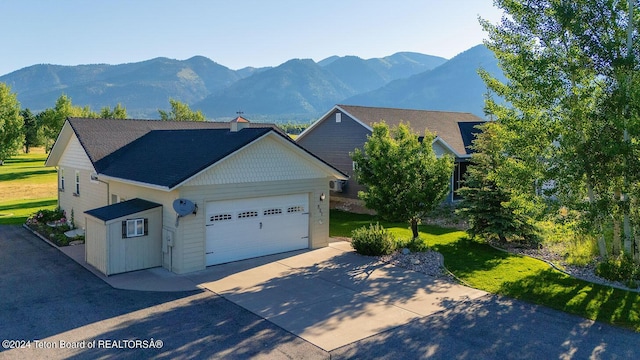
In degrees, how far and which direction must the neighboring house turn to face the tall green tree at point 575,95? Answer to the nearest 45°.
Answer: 0° — it already faces it

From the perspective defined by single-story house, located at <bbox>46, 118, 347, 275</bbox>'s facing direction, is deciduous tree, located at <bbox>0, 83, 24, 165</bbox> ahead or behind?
behind

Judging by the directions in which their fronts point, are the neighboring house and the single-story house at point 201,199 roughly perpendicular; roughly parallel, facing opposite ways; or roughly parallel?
roughly parallel

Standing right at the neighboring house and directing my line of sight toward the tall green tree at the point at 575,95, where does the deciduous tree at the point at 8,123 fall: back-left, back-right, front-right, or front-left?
back-right

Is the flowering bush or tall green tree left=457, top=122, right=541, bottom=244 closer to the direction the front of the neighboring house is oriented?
the tall green tree

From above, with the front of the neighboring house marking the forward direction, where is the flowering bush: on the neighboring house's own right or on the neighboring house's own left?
on the neighboring house's own right

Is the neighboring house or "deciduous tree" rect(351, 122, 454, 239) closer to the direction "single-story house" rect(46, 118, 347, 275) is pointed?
the deciduous tree

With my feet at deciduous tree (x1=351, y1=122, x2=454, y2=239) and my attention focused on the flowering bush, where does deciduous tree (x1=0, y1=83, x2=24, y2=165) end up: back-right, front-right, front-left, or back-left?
front-right

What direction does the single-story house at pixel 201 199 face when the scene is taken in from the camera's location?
facing the viewer and to the right of the viewer

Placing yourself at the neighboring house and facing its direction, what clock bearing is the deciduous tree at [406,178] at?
The deciduous tree is roughly at 1 o'clock from the neighboring house.

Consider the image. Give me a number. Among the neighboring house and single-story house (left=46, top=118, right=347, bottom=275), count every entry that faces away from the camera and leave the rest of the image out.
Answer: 0

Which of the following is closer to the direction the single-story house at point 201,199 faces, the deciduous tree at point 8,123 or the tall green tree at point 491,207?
the tall green tree

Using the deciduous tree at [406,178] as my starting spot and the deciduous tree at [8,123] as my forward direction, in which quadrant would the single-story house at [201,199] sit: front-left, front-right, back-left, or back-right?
front-left

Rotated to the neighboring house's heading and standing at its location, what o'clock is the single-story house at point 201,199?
The single-story house is roughly at 2 o'clock from the neighboring house.
